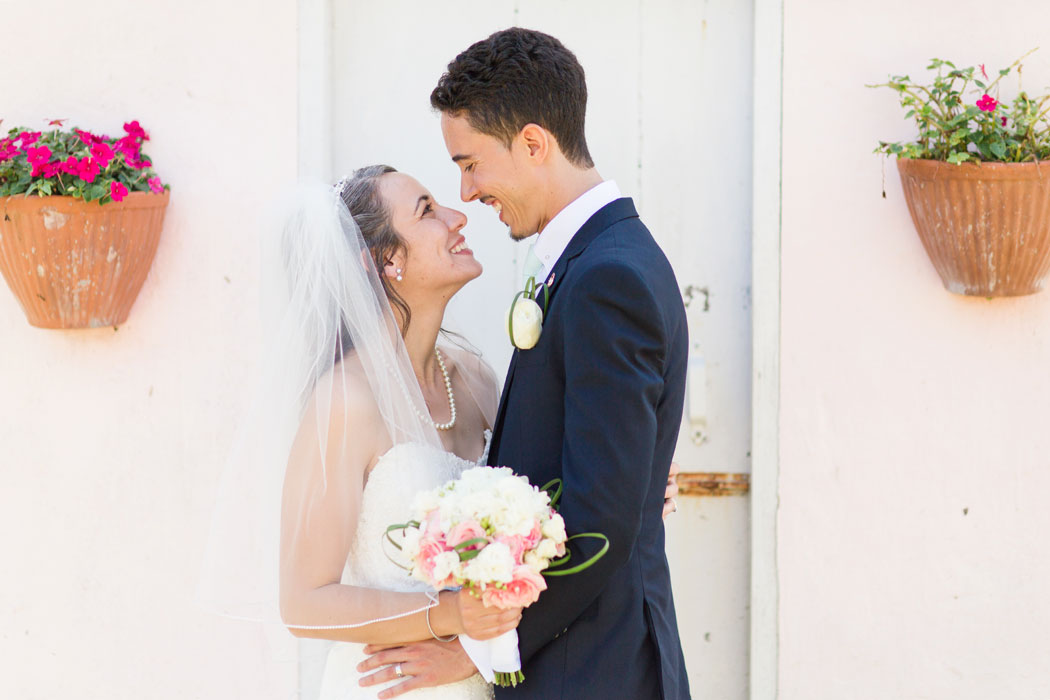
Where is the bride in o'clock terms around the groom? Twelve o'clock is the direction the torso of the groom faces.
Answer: The bride is roughly at 1 o'clock from the groom.

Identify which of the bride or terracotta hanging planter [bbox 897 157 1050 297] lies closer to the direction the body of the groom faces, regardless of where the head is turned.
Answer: the bride

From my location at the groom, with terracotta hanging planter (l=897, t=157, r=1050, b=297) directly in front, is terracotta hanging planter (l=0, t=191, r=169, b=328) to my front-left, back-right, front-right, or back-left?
back-left

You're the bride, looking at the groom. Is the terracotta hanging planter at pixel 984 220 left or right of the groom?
left

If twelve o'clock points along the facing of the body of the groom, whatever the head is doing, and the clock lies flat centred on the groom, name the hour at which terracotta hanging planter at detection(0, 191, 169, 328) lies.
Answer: The terracotta hanging planter is roughly at 1 o'clock from the groom.

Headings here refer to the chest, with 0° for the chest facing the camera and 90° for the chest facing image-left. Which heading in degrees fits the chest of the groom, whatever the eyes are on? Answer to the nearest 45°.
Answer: approximately 90°

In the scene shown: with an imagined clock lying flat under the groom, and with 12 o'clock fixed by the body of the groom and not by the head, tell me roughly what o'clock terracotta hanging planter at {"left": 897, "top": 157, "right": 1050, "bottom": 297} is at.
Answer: The terracotta hanging planter is roughly at 5 o'clock from the groom.
